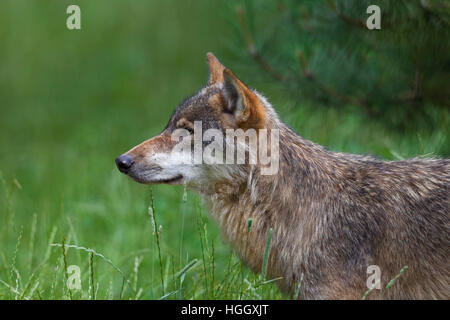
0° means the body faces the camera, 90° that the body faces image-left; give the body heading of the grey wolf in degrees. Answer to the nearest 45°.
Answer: approximately 90°
